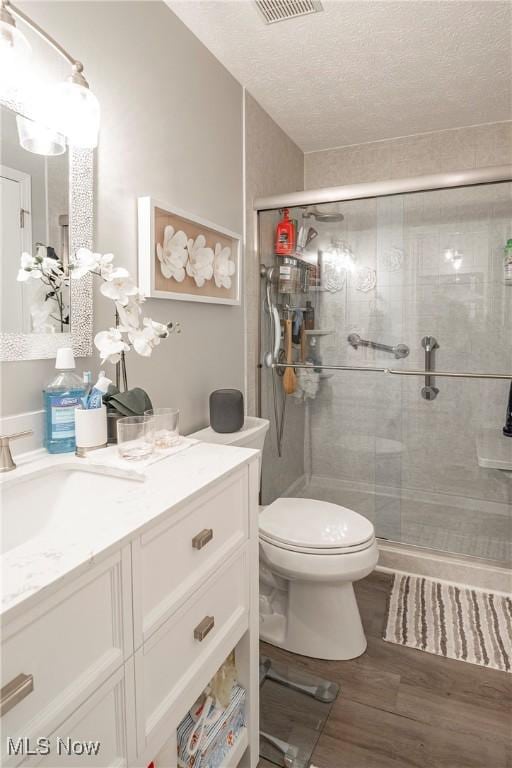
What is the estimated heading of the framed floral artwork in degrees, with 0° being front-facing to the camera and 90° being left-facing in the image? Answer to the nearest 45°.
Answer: approximately 315°

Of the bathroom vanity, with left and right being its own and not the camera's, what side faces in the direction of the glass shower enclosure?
left

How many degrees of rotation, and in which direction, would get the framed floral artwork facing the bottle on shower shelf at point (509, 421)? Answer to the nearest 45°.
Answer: approximately 45° to its left

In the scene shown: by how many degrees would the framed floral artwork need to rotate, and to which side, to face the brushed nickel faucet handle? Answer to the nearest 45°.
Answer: approximately 90° to its right

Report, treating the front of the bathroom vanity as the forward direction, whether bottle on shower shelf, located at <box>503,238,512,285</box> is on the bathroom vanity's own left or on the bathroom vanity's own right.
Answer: on the bathroom vanity's own left

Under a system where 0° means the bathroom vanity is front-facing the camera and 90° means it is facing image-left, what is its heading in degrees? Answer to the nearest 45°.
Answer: approximately 315°

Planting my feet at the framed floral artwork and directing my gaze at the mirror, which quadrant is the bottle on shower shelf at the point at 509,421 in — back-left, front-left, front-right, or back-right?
back-left
